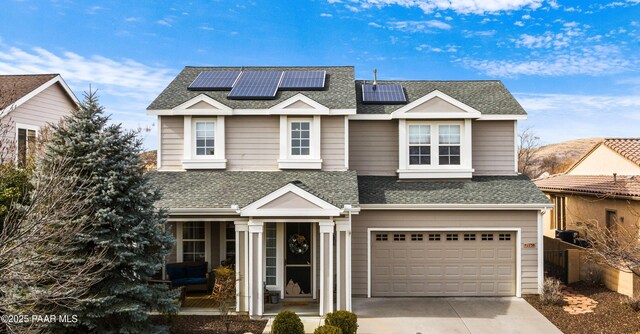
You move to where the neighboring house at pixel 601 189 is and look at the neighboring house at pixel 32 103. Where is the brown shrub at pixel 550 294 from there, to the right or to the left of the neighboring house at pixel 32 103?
left

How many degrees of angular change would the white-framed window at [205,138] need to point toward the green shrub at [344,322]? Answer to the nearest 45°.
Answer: approximately 45° to its left

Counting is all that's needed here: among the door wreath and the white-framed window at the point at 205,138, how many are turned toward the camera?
2

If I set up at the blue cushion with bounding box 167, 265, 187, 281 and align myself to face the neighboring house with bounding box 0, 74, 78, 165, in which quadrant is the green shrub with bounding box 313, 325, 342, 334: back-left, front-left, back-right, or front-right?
back-left

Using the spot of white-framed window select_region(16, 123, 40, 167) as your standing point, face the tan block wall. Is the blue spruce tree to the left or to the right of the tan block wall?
right

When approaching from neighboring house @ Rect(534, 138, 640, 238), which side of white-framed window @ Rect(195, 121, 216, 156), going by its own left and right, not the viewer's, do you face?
left

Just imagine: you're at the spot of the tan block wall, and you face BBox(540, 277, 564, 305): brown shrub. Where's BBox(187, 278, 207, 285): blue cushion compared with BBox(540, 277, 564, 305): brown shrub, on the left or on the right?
right

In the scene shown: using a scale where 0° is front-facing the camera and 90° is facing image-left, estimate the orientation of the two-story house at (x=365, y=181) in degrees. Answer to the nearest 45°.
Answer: approximately 0°
